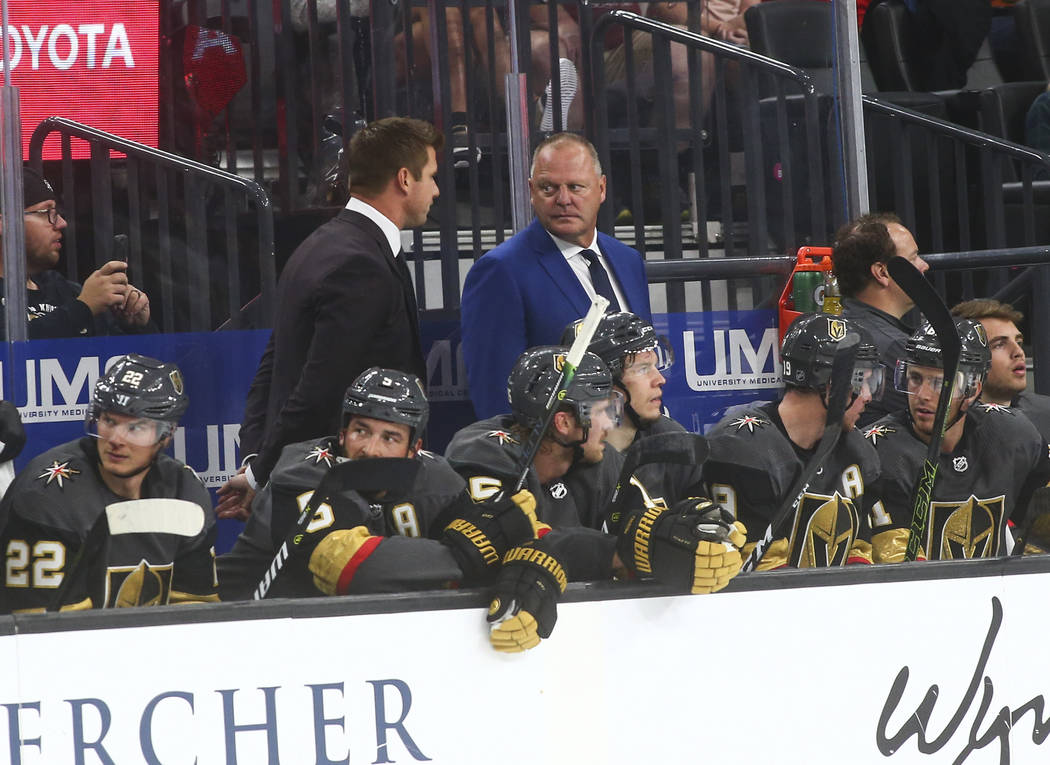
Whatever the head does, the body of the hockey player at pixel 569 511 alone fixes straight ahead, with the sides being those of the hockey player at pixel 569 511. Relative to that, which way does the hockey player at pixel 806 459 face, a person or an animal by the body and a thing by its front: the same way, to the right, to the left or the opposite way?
the same way

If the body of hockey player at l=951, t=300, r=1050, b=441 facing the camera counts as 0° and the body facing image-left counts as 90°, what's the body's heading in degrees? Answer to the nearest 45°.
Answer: approximately 315°

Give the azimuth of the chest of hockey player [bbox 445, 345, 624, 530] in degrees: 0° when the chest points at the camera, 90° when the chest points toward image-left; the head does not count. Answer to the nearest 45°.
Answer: approximately 315°

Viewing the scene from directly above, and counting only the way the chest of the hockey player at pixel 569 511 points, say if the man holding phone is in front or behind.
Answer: behind

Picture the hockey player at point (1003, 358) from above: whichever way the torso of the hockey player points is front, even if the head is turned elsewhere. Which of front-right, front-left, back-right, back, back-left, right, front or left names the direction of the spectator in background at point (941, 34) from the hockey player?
back-left

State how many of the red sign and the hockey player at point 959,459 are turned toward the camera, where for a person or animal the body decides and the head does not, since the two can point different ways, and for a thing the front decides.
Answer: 2

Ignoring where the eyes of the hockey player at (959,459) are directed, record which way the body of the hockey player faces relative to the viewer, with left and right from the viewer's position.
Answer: facing the viewer

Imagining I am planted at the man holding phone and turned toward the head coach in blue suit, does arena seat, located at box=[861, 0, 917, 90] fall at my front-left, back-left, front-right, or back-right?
front-left

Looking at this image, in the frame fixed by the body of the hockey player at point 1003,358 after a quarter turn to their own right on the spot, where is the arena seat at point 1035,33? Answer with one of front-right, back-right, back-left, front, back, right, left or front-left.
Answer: back-right

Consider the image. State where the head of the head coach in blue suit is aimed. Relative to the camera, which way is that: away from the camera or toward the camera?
toward the camera

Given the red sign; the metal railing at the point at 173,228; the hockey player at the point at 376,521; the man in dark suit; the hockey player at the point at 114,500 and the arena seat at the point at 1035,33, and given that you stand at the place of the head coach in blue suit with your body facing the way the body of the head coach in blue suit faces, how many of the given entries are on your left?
1
